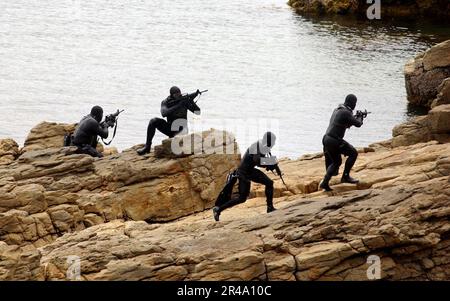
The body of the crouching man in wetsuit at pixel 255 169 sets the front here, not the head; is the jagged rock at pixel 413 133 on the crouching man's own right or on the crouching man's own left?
on the crouching man's own left

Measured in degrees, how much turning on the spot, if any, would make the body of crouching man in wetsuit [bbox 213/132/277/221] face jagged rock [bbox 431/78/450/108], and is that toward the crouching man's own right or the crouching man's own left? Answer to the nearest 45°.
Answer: approximately 45° to the crouching man's own left

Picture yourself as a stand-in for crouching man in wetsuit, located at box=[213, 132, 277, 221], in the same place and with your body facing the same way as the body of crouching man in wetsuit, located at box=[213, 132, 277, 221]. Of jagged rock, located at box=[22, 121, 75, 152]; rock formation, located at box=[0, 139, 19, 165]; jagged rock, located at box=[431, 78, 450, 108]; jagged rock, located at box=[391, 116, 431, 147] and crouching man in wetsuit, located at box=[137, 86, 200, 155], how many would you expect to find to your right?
0

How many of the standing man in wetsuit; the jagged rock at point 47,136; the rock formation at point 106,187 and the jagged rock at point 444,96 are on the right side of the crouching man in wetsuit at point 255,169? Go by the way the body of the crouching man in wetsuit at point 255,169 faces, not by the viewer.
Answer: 0

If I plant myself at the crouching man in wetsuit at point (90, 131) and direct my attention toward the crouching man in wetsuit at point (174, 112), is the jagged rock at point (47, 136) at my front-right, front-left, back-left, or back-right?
back-left

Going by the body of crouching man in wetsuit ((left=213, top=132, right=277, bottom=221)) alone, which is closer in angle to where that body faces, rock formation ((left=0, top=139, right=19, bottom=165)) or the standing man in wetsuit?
the standing man in wetsuit

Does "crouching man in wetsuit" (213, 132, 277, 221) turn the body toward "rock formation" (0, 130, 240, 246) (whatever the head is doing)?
no

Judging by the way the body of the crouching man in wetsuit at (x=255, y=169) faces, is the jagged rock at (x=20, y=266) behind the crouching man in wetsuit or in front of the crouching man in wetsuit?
behind

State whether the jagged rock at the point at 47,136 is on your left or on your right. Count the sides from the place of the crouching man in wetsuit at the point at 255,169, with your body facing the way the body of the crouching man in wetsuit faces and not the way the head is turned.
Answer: on your left

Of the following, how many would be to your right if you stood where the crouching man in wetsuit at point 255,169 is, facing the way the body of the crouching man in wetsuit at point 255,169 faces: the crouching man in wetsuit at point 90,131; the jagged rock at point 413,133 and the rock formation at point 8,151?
0

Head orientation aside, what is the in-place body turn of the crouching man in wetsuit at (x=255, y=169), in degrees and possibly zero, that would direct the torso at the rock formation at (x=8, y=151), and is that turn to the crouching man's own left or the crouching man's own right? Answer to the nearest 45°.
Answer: approximately 135° to the crouching man's own left

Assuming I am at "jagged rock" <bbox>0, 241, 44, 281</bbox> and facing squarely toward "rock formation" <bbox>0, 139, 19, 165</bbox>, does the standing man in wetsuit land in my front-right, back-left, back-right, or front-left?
front-right

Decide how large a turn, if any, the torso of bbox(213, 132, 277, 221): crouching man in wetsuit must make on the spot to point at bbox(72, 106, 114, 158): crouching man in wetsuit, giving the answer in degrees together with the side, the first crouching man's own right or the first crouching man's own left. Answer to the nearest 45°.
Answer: approximately 135° to the first crouching man's own left

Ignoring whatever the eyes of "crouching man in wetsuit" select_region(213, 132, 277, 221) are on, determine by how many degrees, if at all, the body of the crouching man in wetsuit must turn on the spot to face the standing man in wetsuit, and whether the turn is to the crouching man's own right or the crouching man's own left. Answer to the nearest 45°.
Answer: approximately 45° to the crouching man's own left

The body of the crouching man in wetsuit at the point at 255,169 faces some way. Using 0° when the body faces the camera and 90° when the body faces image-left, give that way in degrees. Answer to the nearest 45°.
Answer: approximately 270°

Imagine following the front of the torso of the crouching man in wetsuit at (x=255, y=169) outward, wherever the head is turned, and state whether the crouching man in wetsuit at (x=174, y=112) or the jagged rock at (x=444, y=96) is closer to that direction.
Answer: the jagged rock

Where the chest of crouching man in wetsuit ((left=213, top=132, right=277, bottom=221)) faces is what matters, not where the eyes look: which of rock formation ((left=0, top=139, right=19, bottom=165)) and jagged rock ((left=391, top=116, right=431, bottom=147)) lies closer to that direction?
the jagged rock
